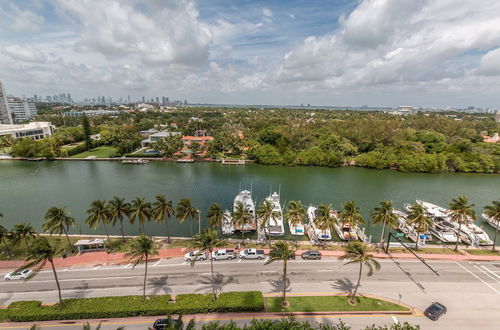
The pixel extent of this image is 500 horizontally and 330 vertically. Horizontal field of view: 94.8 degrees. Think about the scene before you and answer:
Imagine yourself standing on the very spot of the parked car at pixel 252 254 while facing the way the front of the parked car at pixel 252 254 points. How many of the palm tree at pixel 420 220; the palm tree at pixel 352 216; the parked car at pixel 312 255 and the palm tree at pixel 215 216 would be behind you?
3

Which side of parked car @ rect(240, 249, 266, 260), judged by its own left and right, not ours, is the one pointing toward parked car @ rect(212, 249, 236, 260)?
front

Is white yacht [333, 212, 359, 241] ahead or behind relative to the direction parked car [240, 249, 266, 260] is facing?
behind

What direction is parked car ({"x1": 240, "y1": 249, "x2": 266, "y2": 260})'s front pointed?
to the viewer's left

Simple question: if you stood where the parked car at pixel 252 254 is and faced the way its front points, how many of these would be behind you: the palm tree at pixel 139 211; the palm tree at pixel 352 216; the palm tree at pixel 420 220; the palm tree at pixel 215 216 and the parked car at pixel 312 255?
3

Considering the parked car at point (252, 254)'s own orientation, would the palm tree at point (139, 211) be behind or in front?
in front

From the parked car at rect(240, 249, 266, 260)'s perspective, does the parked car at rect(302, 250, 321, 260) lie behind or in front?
behind

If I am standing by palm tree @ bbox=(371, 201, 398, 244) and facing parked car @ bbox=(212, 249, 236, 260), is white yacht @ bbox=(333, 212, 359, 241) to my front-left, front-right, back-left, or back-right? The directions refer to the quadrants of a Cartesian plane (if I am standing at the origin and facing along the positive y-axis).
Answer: front-right

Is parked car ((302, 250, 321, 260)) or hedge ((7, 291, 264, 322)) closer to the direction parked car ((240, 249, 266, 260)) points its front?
the hedge

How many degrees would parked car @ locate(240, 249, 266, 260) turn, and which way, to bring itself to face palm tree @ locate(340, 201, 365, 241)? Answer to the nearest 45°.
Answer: approximately 180°

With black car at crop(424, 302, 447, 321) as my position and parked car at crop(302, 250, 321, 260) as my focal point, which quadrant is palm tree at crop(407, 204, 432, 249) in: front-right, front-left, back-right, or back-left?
front-right

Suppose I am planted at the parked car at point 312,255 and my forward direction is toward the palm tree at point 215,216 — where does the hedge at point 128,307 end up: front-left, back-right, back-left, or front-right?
front-left
